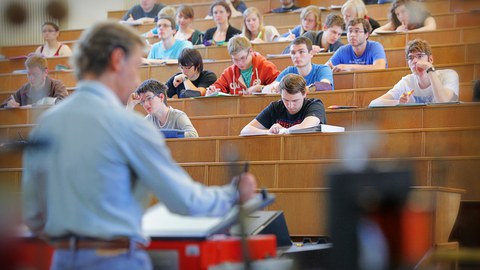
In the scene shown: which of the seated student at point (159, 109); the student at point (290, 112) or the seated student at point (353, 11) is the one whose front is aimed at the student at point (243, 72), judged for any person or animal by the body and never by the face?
the seated student at point (353, 11)

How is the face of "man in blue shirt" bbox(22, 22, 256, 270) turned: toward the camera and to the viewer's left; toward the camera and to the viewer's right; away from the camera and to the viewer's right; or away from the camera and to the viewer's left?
away from the camera and to the viewer's right

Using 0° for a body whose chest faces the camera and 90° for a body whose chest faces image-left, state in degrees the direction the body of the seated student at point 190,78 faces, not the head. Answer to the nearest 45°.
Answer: approximately 45°

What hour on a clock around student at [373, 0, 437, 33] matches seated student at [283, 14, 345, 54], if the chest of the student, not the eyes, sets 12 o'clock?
The seated student is roughly at 1 o'clock from the student.

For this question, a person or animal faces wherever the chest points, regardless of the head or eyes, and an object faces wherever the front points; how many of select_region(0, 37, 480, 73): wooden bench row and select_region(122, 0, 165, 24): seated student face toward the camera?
2

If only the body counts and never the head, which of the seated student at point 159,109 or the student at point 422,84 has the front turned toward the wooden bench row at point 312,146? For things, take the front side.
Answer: the student

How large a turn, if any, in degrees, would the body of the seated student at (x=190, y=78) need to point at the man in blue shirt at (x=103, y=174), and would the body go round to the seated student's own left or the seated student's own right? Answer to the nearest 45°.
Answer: approximately 45° to the seated student's own left
